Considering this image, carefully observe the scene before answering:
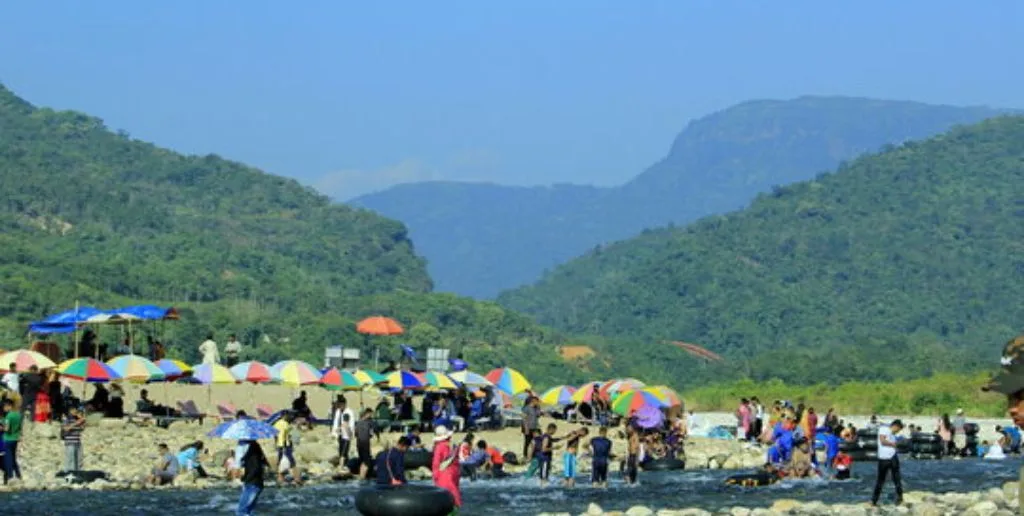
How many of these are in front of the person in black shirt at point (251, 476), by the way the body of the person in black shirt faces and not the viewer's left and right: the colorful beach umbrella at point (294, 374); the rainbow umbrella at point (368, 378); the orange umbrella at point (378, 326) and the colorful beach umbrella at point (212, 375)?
4

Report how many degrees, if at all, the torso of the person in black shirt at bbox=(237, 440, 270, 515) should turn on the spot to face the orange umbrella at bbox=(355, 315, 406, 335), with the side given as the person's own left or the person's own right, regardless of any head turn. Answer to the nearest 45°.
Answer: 0° — they already face it

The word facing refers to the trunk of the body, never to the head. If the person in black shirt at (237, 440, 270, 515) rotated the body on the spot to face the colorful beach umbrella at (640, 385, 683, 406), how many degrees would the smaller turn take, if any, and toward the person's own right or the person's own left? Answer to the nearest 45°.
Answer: approximately 45° to the person's own right

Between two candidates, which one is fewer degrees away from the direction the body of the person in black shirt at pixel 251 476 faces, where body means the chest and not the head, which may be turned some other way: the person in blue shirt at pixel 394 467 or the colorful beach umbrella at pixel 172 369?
the colorful beach umbrella

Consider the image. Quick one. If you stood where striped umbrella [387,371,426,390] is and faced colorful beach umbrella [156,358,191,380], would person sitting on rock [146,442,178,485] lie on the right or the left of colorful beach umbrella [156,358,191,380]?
left

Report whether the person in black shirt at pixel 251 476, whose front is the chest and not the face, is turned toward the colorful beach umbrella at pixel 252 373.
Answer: yes

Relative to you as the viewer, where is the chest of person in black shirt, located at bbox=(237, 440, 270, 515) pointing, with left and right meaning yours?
facing away from the viewer

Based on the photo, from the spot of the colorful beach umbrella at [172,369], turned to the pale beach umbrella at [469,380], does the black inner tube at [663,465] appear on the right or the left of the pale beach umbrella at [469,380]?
right

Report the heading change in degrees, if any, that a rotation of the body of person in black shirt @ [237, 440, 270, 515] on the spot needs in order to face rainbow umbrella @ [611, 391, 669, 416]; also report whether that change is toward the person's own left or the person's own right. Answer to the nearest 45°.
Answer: approximately 45° to the person's own right
